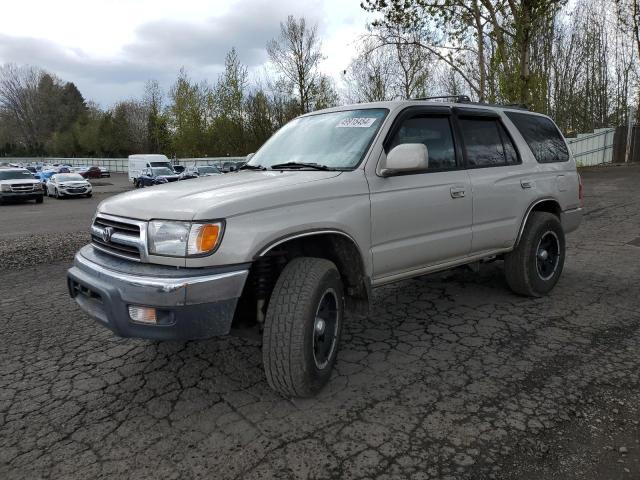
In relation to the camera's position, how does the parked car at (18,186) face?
facing the viewer

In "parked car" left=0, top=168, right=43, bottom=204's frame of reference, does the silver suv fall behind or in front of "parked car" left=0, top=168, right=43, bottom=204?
in front

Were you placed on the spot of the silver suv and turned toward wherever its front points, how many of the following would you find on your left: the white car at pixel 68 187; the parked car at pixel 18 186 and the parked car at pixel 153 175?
0

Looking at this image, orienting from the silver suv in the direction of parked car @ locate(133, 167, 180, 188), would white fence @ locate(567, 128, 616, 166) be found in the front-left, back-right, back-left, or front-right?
front-right

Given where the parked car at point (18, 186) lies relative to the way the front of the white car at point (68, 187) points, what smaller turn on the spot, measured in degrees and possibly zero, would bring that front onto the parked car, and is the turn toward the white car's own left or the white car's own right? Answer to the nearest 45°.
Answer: approximately 90° to the white car's own right

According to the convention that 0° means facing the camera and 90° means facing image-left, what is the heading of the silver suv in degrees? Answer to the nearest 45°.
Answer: approximately 45°

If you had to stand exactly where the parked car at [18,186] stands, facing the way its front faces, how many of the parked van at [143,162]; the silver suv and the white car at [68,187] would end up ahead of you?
1

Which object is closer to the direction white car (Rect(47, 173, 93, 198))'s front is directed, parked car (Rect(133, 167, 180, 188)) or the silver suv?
the silver suv

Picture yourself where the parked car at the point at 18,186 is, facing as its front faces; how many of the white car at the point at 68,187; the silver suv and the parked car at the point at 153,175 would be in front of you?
1

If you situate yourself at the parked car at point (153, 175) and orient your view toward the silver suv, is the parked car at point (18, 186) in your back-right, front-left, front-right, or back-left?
front-right

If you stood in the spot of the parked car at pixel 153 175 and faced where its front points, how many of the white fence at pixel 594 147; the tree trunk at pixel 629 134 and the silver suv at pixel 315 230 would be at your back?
0

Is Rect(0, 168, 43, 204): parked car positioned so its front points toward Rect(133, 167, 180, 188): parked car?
no

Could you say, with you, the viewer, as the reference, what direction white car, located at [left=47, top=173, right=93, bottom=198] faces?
facing the viewer and to the right of the viewer

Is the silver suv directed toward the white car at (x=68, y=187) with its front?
no

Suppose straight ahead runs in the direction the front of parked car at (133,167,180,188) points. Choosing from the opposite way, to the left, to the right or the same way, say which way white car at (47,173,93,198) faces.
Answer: the same way

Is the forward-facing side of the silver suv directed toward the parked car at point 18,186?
no

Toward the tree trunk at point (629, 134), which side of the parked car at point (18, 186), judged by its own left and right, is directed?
left

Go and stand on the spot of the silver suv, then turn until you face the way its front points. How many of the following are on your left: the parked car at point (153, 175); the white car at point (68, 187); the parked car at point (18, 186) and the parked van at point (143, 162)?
0

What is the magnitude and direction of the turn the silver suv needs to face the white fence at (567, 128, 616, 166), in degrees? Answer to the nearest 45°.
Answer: approximately 180°
